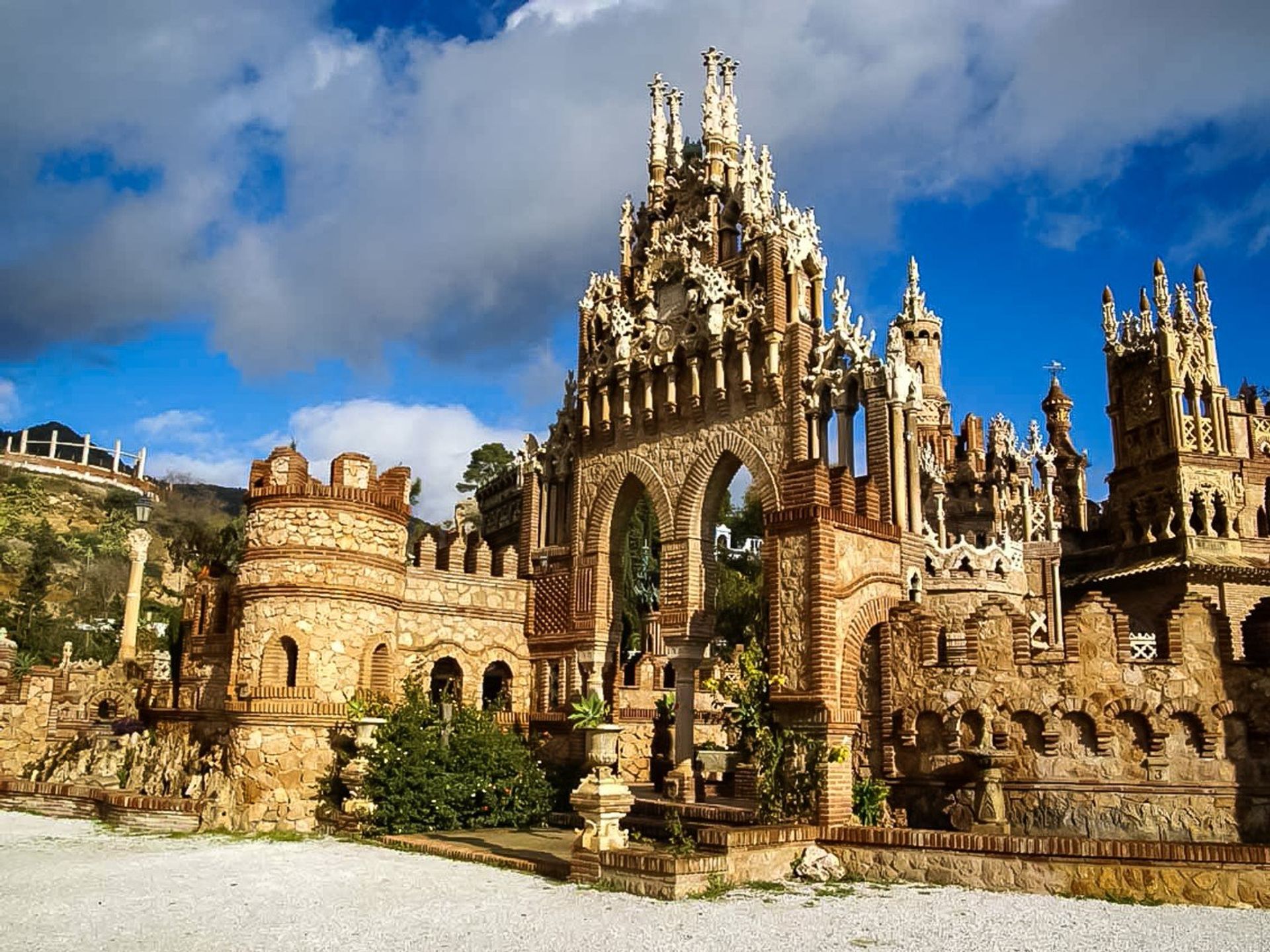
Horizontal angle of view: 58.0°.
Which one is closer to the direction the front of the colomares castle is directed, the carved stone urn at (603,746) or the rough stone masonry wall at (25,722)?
the carved stone urn

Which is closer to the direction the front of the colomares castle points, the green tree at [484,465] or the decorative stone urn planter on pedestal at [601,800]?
the decorative stone urn planter on pedestal

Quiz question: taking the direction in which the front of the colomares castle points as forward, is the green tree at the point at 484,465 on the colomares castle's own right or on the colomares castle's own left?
on the colomares castle's own right

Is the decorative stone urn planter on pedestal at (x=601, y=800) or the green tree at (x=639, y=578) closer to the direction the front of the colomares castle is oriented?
the decorative stone urn planter on pedestal

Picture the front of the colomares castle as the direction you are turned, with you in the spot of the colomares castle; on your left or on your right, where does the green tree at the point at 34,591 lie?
on your right

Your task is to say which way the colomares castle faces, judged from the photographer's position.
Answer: facing the viewer and to the left of the viewer

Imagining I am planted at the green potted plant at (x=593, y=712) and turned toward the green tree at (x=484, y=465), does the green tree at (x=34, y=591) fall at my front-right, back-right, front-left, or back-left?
front-left

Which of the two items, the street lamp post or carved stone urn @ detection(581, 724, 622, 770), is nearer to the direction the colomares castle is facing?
the carved stone urn

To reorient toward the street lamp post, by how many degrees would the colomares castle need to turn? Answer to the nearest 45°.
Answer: approximately 90° to its right

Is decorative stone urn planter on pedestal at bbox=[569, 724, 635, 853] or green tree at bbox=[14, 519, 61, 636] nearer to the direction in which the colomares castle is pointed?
the decorative stone urn planter on pedestal

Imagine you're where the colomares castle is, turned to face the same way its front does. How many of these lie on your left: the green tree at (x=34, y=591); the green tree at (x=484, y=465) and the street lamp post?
0

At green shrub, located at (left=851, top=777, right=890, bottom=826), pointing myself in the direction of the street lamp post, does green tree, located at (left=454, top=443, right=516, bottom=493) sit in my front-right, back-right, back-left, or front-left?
front-right

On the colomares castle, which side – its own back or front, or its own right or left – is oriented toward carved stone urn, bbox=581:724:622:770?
front
